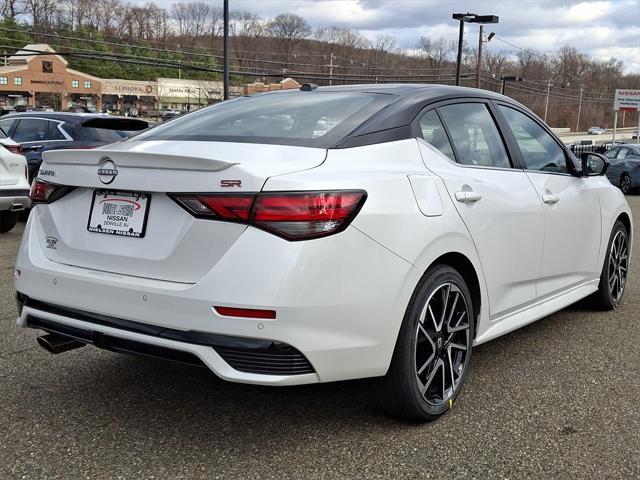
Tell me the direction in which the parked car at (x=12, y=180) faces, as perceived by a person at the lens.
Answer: facing away from the viewer and to the left of the viewer

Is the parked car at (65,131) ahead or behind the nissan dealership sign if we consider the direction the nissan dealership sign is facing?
ahead

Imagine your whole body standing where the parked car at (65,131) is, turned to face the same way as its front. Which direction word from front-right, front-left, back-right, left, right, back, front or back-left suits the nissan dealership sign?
right

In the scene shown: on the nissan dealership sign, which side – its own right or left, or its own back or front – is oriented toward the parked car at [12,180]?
front

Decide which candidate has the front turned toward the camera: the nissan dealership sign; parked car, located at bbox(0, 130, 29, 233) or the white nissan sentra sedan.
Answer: the nissan dealership sign

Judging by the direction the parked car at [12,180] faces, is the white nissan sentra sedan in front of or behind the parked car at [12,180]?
behind

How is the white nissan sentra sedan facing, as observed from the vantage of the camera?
facing away from the viewer and to the right of the viewer

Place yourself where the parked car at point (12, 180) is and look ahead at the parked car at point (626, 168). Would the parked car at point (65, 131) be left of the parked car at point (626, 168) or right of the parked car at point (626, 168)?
left

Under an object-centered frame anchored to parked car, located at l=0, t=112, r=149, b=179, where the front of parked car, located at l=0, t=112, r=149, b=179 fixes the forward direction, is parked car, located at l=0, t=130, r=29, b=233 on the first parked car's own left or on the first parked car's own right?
on the first parked car's own left

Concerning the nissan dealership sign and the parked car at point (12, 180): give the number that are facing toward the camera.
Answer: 1

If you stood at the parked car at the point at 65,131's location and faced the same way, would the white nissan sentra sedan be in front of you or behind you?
behind

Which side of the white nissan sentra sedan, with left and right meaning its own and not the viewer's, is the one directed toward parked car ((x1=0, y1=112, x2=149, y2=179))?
left

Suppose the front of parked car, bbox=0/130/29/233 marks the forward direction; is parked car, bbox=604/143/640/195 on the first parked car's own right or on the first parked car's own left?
on the first parked car's own right

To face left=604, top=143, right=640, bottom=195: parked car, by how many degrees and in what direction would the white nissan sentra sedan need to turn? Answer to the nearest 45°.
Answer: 0° — it already faces it

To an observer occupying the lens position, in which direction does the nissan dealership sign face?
facing the viewer

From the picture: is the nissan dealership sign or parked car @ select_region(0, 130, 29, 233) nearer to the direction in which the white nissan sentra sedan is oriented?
the nissan dealership sign

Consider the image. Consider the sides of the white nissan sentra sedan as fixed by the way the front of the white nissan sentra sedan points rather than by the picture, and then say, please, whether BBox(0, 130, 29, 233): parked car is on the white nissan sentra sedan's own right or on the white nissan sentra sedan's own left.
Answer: on the white nissan sentra sedan's own left

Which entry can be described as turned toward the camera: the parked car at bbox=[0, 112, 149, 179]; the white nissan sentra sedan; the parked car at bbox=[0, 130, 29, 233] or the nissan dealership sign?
the nissan dealership sign
